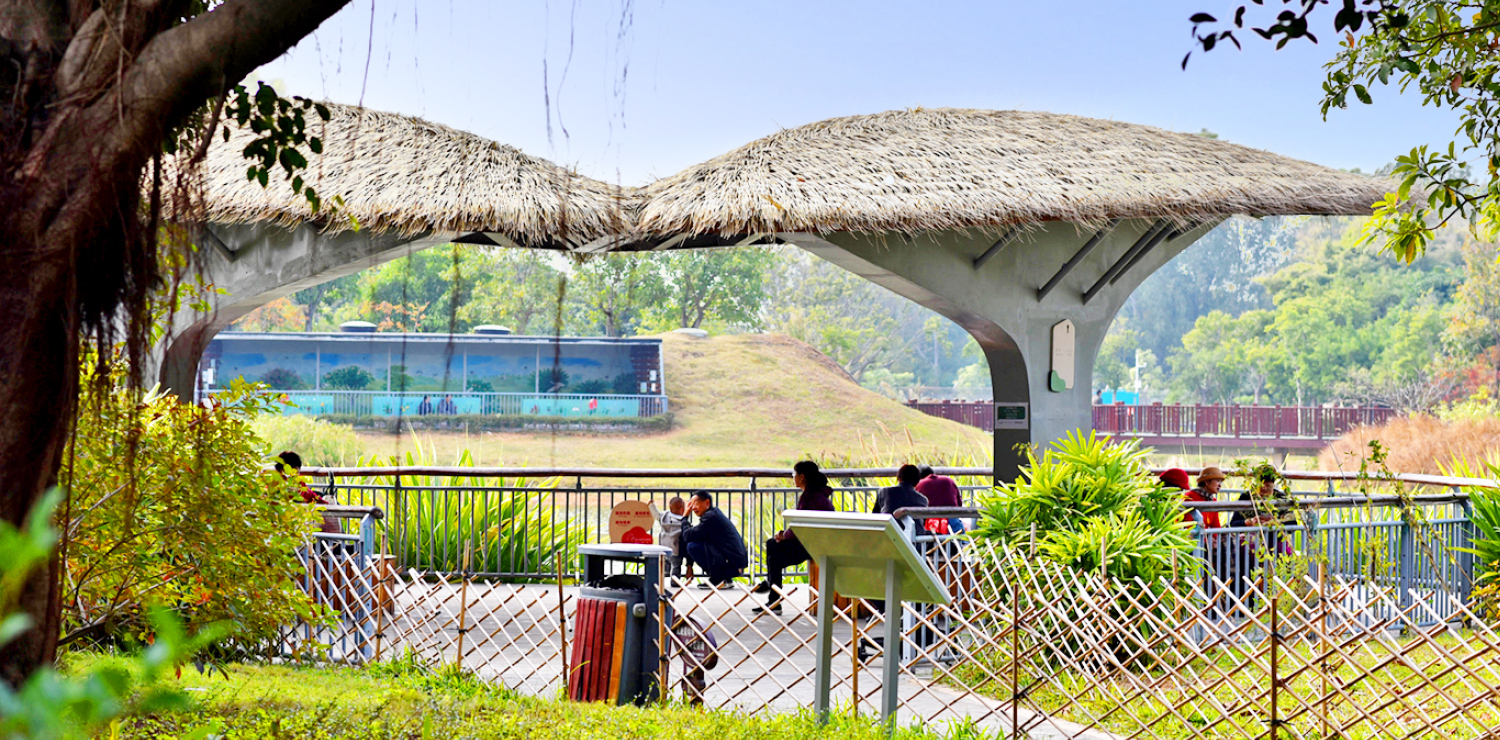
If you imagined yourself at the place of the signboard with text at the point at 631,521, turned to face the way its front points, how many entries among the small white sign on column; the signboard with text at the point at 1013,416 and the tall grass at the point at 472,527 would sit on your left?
2

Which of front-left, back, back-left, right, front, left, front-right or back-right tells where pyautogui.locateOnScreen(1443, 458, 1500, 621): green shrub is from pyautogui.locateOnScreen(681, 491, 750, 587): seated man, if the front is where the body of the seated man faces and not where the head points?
back

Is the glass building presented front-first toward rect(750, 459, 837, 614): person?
yes

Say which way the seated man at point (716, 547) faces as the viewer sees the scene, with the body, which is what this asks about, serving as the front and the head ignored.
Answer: to the viewer's left

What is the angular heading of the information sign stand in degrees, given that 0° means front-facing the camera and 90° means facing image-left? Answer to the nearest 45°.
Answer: approximately 225°

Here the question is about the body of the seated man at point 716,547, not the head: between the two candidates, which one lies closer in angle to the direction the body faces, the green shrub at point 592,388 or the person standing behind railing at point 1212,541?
the green shrub

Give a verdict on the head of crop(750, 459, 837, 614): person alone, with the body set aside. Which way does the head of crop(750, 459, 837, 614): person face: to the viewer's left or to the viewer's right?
to the viewer's left

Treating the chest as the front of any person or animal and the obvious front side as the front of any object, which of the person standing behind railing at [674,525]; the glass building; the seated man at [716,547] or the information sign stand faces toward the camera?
the glass building

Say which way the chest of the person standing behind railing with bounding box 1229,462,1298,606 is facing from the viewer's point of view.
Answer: toward the camera

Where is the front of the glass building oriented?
toward the camera

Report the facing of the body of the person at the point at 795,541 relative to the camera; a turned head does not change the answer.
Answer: to the viewer's left

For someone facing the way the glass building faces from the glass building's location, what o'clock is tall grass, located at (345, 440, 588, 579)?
The tall grass is roughly at 12 o'clock from the glass building.
